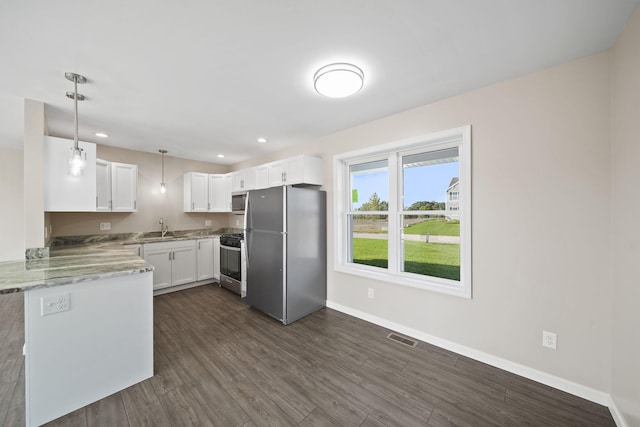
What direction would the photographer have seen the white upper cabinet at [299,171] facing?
facing the viewer and to the left of the viewer

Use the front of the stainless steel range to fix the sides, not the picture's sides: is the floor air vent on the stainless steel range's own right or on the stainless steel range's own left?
on the stainless steel range's own left

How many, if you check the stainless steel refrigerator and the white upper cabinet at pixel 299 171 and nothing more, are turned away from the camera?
0

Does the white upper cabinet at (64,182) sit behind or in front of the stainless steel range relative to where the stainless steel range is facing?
in front

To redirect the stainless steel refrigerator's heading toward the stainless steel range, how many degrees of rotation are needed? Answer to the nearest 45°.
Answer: approximately 90° to its right

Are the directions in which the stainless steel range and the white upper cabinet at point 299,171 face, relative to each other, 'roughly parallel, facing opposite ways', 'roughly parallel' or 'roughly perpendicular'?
roughly parallel

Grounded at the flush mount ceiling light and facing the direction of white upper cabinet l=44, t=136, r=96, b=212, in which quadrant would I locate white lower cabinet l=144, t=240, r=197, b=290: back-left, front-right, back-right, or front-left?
front-right

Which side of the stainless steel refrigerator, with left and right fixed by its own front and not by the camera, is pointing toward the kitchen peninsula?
front
